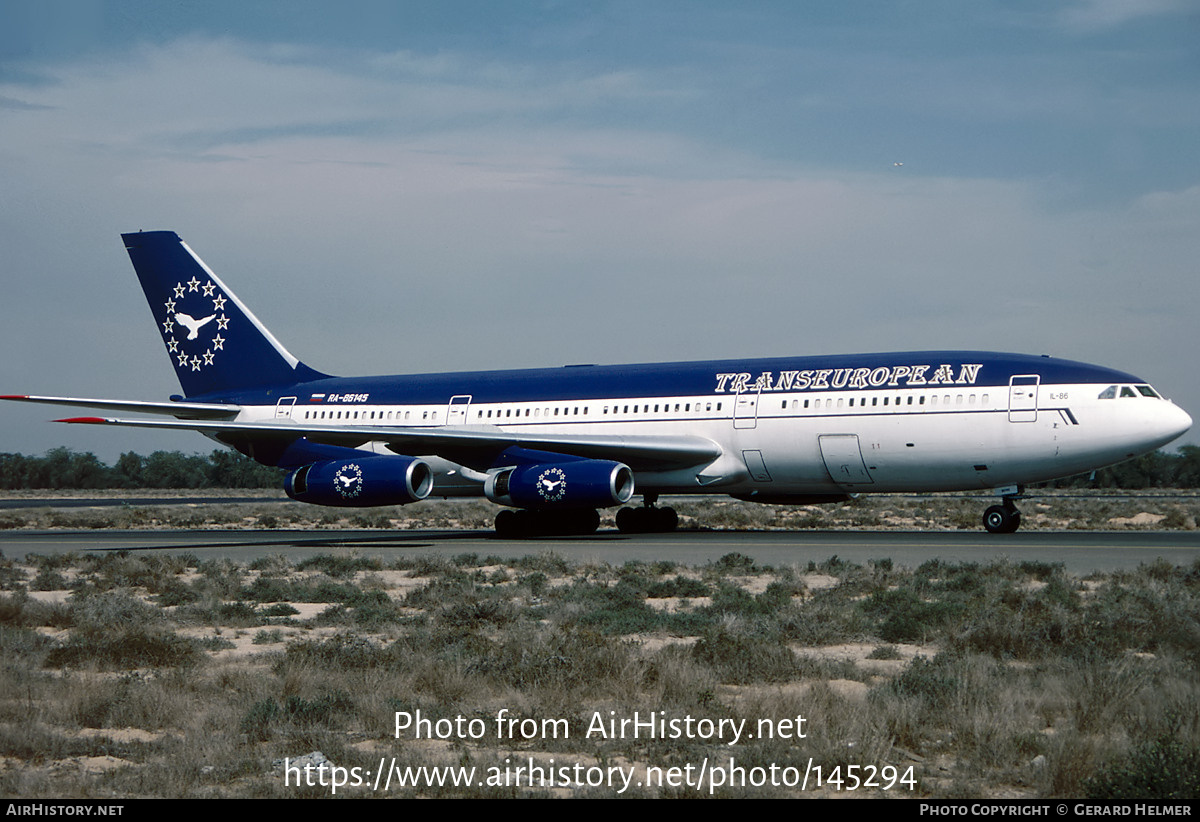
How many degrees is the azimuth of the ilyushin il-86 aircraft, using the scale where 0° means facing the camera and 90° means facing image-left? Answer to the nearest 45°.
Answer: approximately 315°
